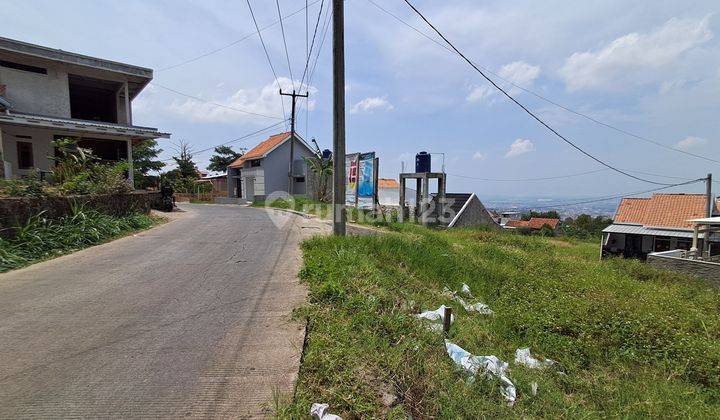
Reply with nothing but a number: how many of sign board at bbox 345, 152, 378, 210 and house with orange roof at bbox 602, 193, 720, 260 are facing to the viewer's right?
0

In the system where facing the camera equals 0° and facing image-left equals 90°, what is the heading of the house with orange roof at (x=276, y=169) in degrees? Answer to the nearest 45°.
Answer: approximately 45°

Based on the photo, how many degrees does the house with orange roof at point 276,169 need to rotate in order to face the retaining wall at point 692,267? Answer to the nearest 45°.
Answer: approximately 90° to its left

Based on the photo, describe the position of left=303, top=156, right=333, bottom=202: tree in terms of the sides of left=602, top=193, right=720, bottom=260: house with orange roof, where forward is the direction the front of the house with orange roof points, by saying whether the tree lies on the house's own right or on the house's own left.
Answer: on the house's own right

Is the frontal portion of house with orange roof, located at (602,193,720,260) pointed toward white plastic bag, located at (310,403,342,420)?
yes

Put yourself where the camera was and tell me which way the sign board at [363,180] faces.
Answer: facing the viewer and to the left of the viewer

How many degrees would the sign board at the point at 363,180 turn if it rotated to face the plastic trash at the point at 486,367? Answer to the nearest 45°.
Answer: approximately 45° to its left

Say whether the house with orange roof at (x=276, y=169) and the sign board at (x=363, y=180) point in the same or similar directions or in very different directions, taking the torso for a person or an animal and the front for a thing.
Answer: same or similar directions

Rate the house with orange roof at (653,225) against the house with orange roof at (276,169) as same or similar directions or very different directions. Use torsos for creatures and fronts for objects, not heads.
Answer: same or similar directions

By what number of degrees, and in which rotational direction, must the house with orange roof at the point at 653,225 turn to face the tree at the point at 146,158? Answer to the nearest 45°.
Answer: approximately 45° to its right

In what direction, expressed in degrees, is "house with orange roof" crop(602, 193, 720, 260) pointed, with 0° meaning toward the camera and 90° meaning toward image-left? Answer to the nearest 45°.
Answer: approximately 0°

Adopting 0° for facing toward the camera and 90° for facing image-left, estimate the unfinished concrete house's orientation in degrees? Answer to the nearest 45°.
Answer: approximately 315°
